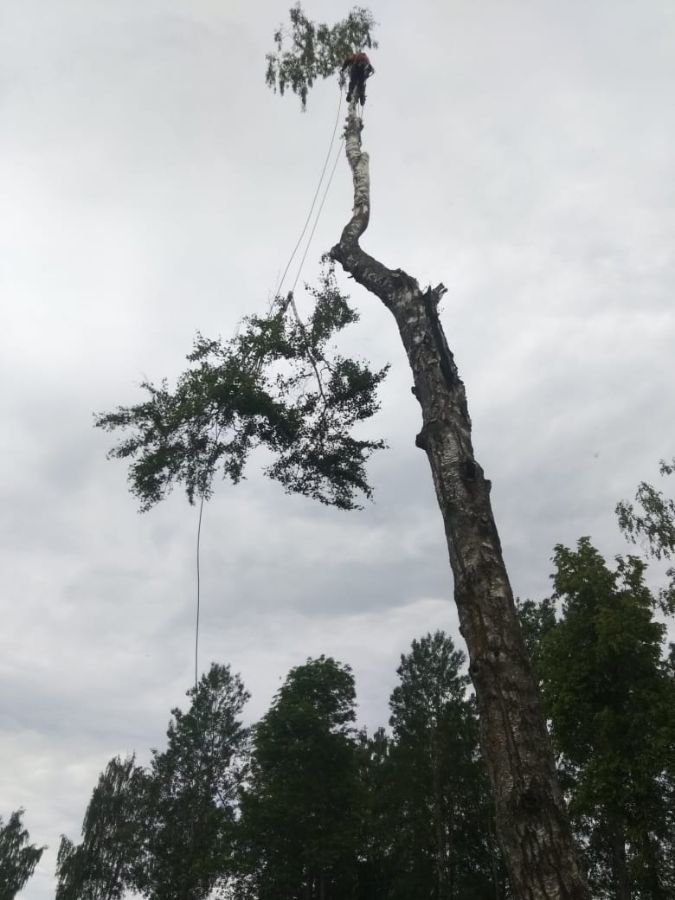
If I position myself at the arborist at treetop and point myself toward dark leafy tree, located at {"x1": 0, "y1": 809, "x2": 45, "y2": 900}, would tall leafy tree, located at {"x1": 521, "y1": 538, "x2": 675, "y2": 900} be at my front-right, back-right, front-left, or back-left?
front-right

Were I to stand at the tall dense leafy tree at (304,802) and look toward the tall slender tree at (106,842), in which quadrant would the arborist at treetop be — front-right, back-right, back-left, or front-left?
back-left
